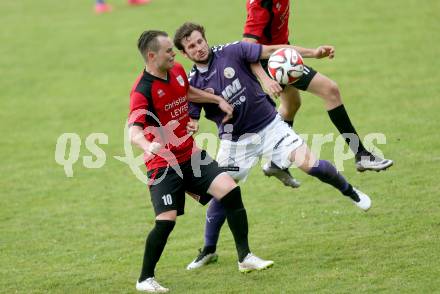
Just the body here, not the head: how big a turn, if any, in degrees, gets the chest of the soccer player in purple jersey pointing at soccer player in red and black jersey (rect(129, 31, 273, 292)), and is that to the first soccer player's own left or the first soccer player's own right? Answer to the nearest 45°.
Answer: approximately 45° to the first soccer player's own right

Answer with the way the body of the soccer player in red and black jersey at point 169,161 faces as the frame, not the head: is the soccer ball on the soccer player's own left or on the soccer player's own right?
on the soccer player's own left
